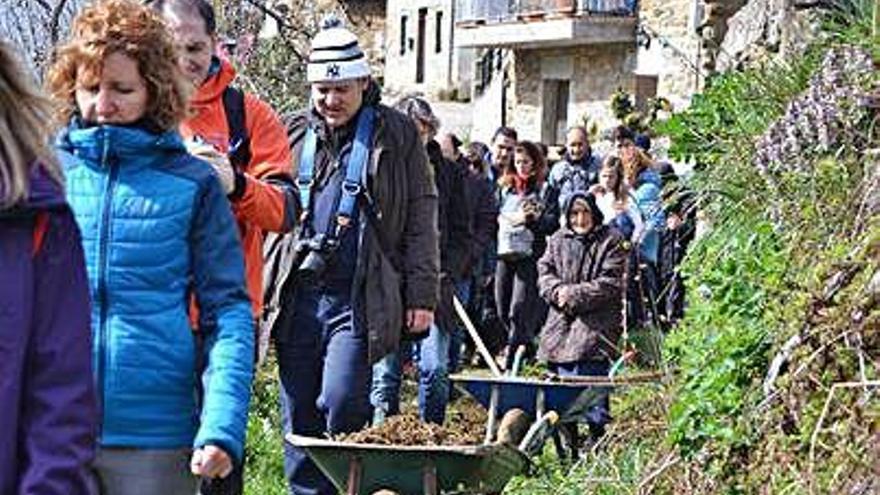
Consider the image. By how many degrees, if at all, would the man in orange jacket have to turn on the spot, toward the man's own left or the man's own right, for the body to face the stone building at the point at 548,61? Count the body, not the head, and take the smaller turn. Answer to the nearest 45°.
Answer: approximately 135° to the man's own right

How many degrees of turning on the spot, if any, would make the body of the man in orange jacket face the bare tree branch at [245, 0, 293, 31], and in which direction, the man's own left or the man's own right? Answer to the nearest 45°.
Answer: approximately 135° to the man's own right

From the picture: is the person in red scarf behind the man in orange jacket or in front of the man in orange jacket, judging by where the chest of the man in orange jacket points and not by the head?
behind

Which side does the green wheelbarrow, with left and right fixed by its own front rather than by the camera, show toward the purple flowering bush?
back

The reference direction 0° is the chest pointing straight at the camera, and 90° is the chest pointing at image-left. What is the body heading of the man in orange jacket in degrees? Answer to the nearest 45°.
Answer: approximately 45°

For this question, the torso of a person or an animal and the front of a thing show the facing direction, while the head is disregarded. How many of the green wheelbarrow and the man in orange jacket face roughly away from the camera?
0

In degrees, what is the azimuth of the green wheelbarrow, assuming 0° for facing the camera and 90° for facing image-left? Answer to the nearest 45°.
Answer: approximately 90°

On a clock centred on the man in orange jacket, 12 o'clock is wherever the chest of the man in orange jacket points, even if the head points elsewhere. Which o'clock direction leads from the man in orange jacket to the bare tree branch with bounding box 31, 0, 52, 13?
The bare tree branch is roughly at 4 o'clock from the man in orange jacket.
